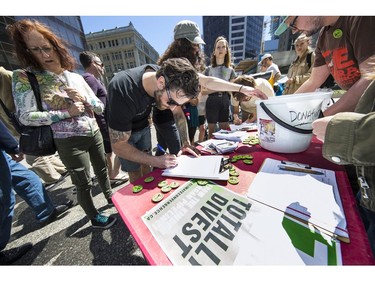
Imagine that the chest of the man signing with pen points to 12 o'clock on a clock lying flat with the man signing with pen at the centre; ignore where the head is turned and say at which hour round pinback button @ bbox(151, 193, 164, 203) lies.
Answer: The round pinback button is roughly at 1 o'clock from the man signing with pen.

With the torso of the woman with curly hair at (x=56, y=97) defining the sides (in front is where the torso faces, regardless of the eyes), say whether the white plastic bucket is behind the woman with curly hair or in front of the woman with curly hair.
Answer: in front

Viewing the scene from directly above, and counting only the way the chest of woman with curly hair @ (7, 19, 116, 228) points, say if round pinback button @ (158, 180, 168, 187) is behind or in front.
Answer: in front

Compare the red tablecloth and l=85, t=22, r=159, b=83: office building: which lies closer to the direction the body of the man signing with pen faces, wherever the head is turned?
the red tablecloth

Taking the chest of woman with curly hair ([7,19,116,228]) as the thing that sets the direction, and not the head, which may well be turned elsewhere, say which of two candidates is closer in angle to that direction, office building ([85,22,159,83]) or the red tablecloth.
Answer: the red tablecloth

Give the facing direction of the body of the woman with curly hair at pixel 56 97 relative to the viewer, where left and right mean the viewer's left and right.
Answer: facing the viewer and to the right of the viewer

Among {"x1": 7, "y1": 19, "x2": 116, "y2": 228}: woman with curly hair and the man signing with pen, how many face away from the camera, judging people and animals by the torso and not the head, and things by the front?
0

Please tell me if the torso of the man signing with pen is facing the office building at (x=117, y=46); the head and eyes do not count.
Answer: no

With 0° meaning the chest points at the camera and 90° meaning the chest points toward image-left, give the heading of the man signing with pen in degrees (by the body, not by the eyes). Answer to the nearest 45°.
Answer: approximately 315°

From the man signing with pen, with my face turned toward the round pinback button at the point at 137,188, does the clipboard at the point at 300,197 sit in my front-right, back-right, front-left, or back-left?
front-left

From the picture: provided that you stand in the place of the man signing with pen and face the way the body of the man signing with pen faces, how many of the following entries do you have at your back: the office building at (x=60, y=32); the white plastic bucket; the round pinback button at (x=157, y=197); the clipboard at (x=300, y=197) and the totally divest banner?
1

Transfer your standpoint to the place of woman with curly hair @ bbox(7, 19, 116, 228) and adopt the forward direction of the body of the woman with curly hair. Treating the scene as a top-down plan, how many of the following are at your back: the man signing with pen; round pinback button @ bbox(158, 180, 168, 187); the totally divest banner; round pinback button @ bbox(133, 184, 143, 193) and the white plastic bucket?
0
